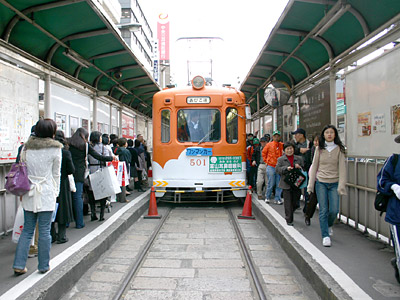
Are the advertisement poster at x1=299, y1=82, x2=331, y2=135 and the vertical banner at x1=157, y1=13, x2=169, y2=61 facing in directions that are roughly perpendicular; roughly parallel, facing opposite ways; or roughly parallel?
roughly perpendicular

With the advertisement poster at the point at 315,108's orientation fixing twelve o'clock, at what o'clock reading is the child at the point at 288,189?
The child is roughly at 11 o'clock from the advertisement poster.

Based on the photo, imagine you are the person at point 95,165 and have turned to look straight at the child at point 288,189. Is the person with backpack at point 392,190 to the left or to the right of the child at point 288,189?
right

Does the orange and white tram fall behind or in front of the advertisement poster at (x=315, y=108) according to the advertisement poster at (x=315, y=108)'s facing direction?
in front

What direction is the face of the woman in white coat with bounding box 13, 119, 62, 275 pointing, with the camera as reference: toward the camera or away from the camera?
away from the camera

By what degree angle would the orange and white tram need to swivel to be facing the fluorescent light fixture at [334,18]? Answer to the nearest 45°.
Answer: approximately 45° to its left

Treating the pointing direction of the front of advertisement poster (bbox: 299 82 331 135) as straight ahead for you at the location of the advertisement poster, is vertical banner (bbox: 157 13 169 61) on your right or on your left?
on your right

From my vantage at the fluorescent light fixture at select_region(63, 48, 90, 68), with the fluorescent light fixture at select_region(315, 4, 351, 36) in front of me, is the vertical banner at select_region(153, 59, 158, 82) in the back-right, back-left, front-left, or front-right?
back-left
